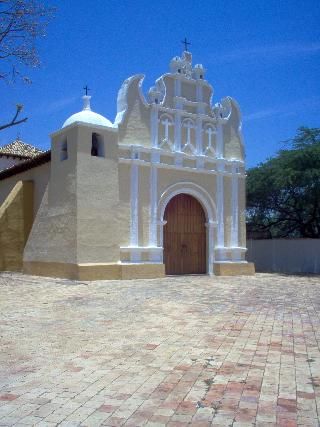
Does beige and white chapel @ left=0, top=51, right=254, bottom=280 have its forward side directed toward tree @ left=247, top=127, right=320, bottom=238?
no

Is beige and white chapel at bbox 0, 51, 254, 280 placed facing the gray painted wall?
no

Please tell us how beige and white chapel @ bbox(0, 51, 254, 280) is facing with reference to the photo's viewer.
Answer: facing the viewer and to the right of the viewer
